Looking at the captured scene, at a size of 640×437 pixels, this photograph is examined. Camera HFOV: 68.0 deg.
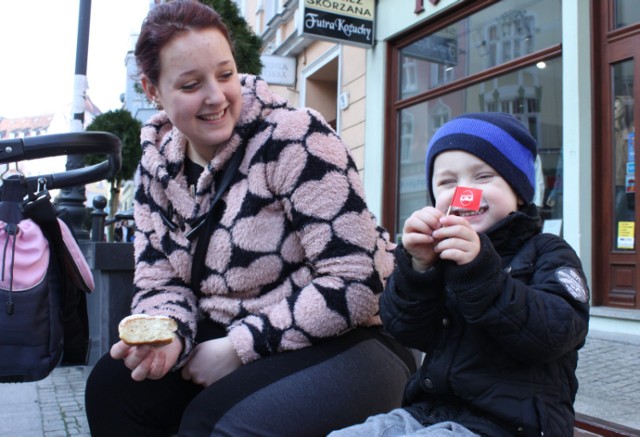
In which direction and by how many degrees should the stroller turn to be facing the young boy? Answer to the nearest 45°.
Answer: approximately 135° to its left

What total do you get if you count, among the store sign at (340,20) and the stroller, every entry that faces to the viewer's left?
1

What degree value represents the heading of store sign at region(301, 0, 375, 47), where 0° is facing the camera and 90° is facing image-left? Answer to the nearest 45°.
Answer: approximately 315°

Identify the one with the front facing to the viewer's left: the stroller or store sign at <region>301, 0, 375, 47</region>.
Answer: the stroller

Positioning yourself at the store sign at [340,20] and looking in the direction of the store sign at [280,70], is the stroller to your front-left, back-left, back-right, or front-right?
back-left

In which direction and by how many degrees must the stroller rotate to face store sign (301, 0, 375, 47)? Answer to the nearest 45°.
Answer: approximately 135° to its right

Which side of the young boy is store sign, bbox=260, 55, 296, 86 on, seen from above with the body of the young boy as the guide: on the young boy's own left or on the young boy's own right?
on the young boy's own right

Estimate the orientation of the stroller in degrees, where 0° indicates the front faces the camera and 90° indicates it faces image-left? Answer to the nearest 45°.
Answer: approximately 90°

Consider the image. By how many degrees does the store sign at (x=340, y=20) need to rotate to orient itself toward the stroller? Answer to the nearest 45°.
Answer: approximately 45° to its right

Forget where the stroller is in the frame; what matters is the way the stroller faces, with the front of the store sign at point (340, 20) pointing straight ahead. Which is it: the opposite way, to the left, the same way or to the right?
to the right

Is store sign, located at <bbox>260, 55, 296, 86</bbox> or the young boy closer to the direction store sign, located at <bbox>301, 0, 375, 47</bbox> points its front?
the young boy

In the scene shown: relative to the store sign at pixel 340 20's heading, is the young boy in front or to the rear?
in front
